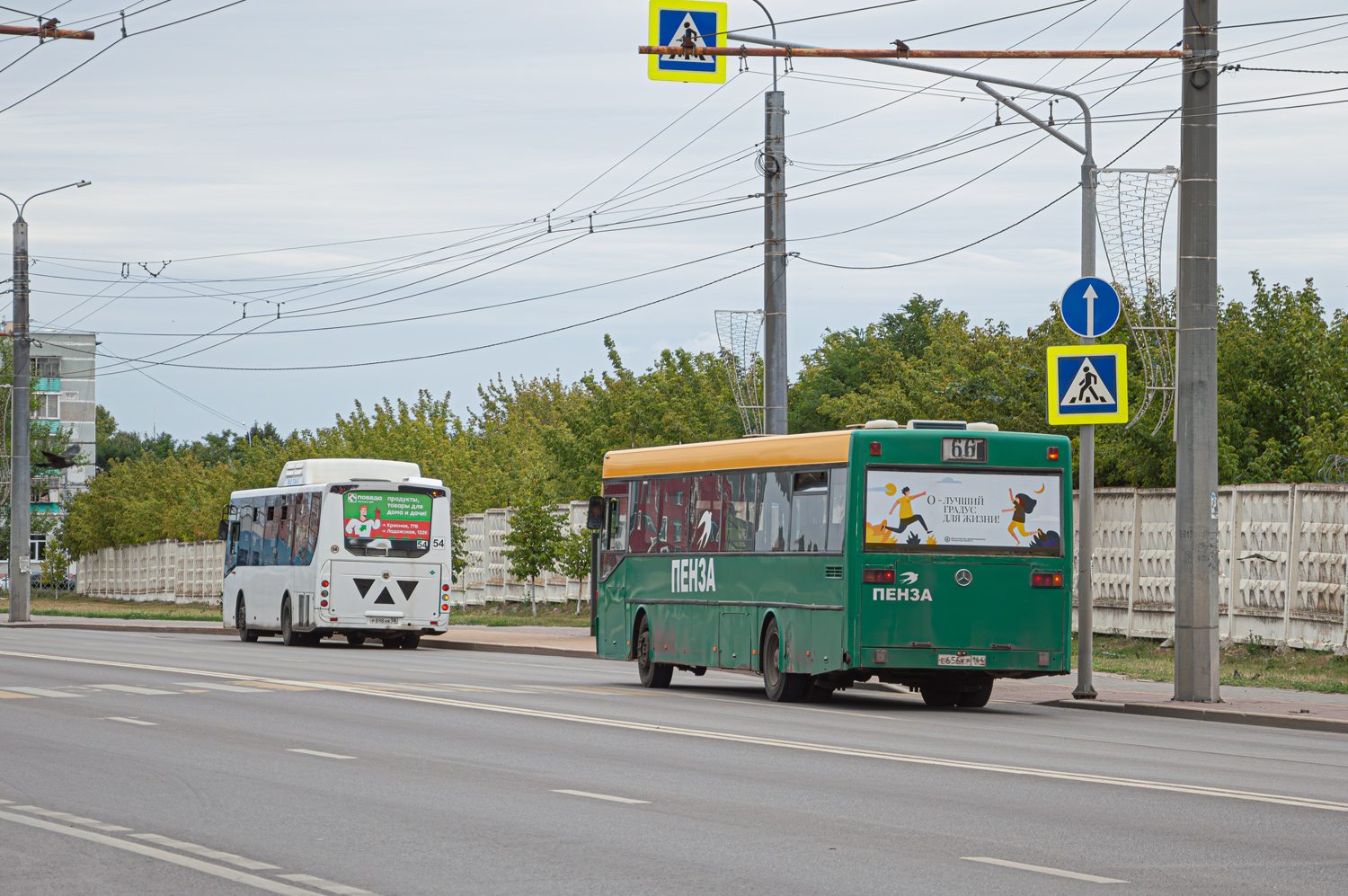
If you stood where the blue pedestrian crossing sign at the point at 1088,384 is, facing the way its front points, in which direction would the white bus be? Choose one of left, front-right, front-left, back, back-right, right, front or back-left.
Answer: back-right

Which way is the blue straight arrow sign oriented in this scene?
toward the camera

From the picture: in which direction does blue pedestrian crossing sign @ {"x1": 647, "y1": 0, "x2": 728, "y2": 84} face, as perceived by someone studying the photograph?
facing the viewer

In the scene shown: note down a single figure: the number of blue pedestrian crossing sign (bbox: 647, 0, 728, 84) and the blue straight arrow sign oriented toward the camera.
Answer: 2

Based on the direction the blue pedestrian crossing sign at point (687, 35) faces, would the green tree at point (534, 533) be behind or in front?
behind

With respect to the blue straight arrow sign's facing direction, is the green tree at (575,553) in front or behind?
behind

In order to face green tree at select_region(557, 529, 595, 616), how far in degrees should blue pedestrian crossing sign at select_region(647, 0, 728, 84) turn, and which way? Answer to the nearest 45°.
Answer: approximately 180°

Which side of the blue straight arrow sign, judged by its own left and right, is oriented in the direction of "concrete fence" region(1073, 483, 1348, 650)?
back

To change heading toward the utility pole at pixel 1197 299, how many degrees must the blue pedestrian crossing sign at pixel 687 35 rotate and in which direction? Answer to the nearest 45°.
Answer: approximately 90° to its left

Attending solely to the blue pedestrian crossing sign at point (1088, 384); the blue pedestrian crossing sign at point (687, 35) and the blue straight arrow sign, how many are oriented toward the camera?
3

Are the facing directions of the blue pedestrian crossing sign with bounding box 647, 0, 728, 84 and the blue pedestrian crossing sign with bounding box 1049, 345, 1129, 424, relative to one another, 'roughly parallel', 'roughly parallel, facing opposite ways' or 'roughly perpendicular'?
roughly parallel

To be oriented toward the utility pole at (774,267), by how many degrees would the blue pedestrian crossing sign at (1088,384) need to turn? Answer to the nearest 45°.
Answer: approximately 135° to its right

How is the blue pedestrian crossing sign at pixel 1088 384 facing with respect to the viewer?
toward the camera
